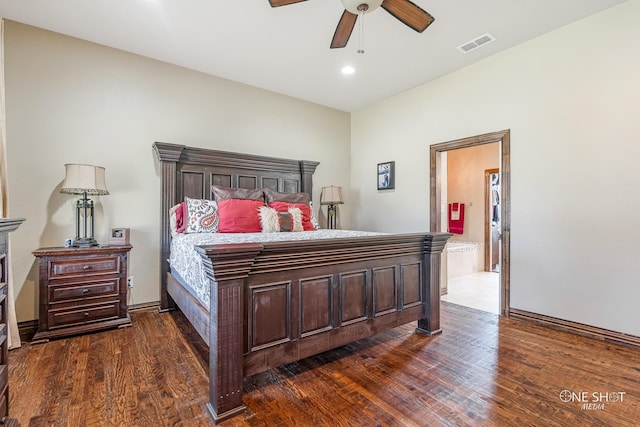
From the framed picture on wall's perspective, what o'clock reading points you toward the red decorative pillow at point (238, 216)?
The red decorative pillow is roughly at 12 o'clock from the framed picture on wall.

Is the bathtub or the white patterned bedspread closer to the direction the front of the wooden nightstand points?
the white patterned bedspread

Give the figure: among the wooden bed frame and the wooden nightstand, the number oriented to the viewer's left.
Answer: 0

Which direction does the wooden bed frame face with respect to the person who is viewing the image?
facing the viewer and to the right of the viewer

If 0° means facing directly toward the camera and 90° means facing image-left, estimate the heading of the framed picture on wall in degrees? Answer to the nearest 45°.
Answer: approximately 45°

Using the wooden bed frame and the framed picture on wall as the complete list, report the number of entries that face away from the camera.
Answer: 0

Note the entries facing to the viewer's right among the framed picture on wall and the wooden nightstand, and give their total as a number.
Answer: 0

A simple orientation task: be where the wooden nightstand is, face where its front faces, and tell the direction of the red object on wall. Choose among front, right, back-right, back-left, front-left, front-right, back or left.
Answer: left

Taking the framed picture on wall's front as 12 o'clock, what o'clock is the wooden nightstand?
The wooden nightstand is roughly at 12 o'clock from the framed picture on wall.

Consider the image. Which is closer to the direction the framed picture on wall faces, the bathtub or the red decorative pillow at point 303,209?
the red decorative pillow

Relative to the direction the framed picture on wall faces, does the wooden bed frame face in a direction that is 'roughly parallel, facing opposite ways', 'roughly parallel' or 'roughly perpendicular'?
roughly perpendicular

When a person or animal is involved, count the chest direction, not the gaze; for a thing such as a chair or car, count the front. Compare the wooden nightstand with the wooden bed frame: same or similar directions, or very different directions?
same or similar directions

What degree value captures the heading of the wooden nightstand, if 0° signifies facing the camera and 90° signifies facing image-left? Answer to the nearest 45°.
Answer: approximately 0°

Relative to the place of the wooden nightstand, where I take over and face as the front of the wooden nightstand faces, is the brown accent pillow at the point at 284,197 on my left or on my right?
on my left

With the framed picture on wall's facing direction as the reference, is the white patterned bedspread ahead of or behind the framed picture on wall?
ahead
